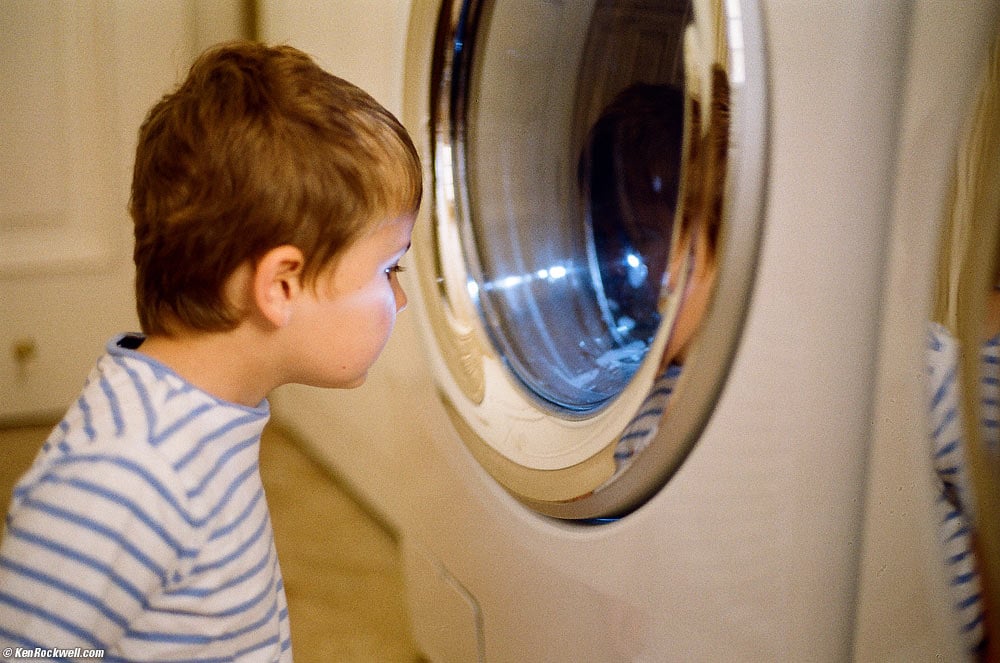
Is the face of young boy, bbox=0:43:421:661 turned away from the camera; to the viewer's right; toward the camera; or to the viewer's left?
to the viewer's right

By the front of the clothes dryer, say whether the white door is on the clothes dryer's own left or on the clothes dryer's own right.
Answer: on the clothes dryer's own right

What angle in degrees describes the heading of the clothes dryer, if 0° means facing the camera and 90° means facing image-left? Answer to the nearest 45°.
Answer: approximately 45°
